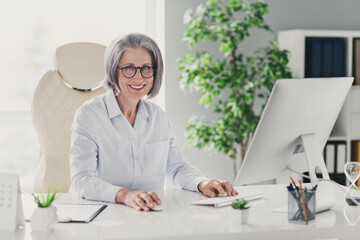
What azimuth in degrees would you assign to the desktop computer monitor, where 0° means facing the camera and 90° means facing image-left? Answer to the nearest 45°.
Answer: approximately 135°

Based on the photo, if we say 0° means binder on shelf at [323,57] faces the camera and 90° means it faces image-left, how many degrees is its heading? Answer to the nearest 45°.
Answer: approximately 0°

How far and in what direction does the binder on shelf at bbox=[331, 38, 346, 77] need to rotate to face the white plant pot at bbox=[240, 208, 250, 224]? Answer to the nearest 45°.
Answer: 0° — it already faces it
